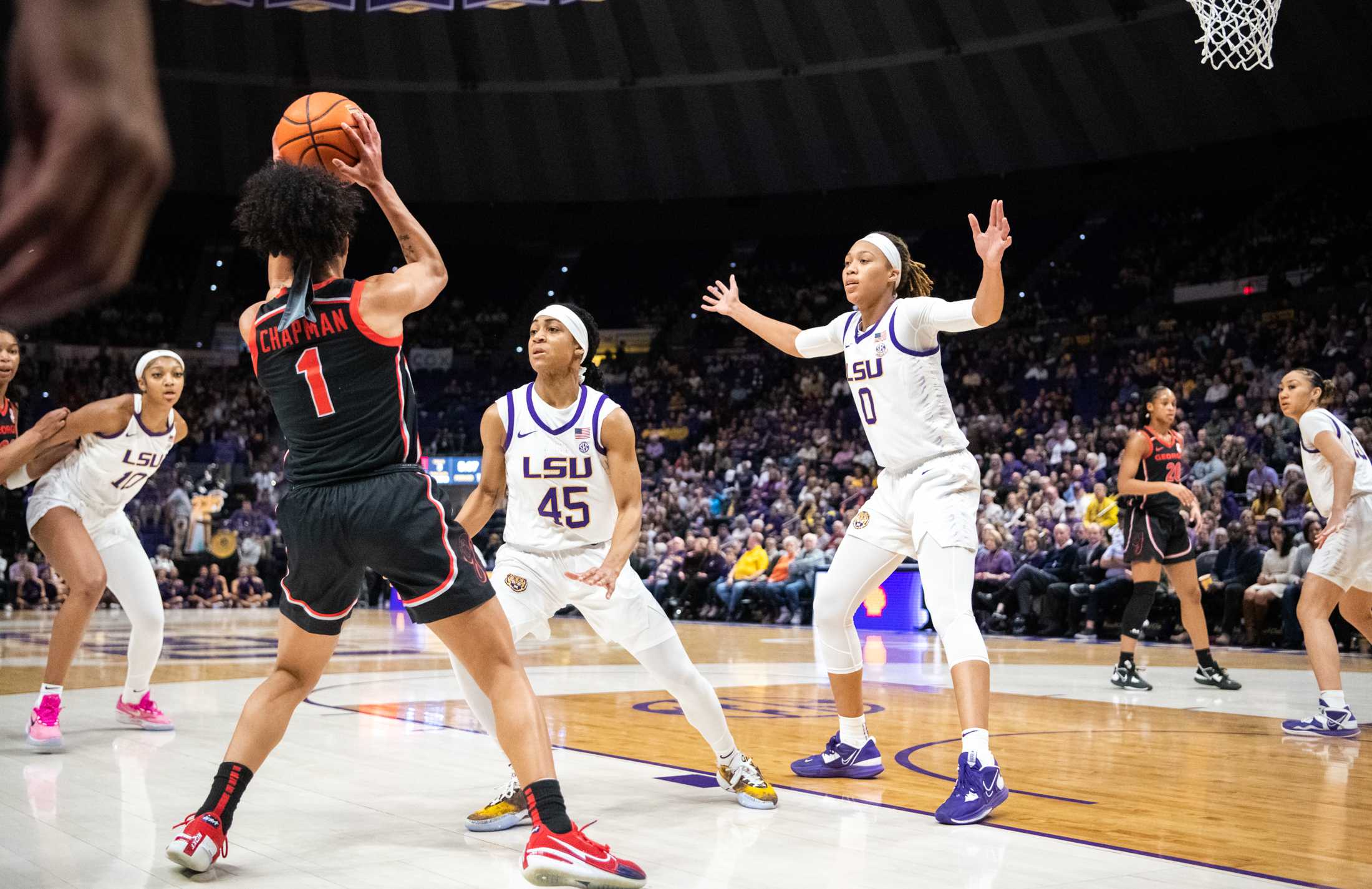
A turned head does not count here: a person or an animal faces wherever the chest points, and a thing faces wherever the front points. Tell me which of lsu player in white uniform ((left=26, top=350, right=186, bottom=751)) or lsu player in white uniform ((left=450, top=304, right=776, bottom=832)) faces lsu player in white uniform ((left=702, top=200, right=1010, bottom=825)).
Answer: lsu player in white uniform ((left=26, top=350, right=186, bottom=751))

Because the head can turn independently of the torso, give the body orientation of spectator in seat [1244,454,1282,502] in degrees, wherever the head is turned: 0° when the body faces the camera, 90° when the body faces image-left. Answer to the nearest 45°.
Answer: approximately 45°

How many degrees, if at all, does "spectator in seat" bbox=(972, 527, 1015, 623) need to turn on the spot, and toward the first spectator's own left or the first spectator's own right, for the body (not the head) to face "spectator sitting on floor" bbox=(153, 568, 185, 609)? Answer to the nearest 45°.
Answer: approximately 45° to the first spectator's own right

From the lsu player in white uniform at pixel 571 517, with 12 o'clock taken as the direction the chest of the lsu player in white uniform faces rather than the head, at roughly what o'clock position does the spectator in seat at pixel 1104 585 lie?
The spectator in seat is roughly at 7 o'clock from the lsu player in white uniform.

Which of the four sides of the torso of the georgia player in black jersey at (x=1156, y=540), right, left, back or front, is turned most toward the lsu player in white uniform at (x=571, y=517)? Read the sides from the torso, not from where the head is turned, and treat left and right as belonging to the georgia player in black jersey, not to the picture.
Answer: right

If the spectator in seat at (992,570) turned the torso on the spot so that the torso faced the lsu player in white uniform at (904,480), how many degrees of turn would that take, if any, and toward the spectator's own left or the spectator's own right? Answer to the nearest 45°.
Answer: approximately 45° to the spectator's own left

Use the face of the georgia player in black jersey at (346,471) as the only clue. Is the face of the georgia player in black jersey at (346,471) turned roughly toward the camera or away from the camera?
away from the camera

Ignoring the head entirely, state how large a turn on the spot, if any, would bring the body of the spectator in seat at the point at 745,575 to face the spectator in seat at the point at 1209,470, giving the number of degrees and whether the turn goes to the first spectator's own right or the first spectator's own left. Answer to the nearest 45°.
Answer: approximately 135° to the first spectator's own left

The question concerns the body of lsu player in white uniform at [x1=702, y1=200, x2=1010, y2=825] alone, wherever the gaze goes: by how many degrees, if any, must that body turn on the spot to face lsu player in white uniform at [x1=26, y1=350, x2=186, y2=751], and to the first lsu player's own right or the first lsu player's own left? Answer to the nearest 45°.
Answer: approximately 45° to the first lsu player's own right

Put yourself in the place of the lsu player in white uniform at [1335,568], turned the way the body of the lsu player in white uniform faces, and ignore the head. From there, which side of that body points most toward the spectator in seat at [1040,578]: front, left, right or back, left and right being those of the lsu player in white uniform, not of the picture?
right

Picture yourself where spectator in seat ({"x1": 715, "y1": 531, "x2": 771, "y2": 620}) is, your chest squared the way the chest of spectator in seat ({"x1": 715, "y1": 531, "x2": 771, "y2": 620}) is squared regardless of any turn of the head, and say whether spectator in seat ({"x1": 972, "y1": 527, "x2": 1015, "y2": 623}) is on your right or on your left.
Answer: on your left

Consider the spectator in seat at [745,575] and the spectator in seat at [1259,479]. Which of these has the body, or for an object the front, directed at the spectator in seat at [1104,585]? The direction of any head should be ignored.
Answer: the spectator in seat at [1259,479]

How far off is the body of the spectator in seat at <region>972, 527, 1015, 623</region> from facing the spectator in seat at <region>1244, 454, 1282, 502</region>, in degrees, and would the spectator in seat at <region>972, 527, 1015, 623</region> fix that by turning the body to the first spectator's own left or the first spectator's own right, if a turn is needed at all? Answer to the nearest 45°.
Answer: approximately 135° to the first spectator's own left

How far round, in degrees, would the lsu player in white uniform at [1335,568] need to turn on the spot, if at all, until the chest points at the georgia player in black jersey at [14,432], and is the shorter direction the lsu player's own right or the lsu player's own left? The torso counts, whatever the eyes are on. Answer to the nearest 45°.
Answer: approximately 45° to the lsu player's own left

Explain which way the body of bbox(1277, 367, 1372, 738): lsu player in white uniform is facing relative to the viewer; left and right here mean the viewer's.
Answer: facing to the left of the viewer

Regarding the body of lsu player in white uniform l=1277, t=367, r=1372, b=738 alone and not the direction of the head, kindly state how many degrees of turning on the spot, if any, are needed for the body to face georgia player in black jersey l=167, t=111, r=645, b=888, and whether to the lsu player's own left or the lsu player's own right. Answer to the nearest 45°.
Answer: approximately 45° to the lsu player's own left
